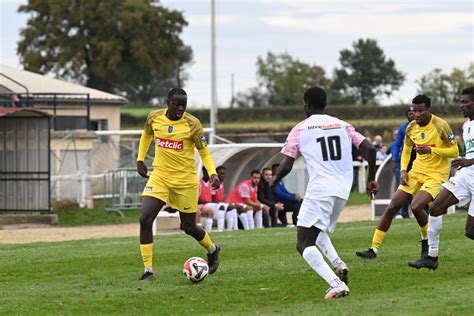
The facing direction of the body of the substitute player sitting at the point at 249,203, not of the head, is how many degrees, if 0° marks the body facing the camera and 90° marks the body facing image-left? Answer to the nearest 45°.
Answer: approximately 315°

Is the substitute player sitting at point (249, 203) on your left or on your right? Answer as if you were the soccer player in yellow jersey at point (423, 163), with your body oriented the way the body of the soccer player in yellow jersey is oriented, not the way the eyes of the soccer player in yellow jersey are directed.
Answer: on your right

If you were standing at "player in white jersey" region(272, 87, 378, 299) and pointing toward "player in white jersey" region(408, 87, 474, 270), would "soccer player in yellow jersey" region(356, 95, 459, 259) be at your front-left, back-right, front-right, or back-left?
front-left

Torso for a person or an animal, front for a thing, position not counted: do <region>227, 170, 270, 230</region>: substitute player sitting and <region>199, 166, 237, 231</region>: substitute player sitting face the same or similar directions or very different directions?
same or similar directions

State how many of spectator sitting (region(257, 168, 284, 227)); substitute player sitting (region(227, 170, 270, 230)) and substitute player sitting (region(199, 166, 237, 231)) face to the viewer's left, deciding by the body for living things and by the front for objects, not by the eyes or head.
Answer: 0

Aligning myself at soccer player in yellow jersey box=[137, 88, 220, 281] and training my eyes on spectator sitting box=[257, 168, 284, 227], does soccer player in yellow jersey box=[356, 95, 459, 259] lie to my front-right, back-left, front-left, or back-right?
front-right

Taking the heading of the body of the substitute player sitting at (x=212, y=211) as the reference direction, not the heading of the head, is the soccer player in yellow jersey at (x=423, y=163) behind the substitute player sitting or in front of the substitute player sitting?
in front

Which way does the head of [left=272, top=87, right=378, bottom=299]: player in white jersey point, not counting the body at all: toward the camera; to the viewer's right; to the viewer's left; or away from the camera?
away from the camera

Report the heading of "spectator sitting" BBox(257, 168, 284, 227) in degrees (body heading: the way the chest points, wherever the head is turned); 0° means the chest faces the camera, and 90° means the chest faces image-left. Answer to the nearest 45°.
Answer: approximately 315°

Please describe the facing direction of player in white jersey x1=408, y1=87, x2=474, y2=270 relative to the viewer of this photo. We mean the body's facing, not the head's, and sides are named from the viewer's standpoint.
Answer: facing the viewer and to the left of the viewer

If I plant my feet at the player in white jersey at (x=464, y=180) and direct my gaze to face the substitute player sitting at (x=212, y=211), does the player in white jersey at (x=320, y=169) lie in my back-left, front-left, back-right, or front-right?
back-left

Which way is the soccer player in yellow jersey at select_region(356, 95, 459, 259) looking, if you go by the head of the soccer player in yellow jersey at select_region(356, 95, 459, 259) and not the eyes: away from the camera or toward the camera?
toward the camera
